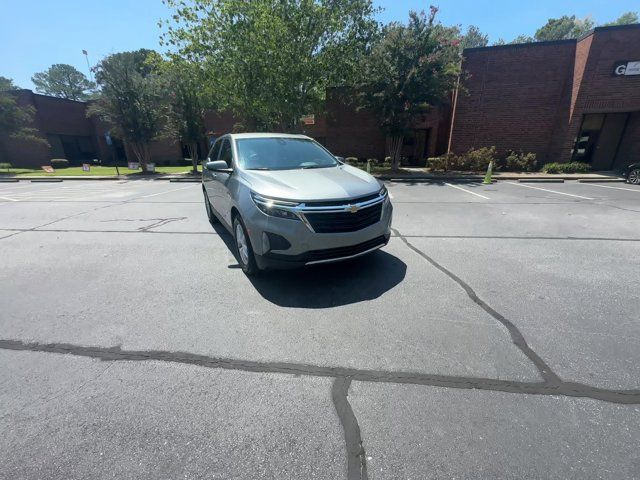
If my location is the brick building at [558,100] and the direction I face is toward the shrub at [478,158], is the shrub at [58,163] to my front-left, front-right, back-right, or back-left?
front-right

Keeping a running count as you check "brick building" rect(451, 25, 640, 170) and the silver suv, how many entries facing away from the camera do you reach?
0

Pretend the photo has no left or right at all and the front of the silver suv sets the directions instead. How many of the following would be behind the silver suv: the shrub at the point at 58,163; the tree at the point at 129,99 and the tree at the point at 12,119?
3

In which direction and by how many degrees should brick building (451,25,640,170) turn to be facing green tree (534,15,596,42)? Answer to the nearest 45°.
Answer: approximately 180°

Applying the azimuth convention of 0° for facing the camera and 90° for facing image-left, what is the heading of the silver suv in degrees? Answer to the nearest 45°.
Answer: approximately 315°

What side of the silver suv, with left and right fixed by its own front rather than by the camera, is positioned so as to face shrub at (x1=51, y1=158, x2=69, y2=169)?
back

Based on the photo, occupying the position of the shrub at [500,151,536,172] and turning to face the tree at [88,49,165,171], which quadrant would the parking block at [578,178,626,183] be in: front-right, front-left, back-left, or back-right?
back-left

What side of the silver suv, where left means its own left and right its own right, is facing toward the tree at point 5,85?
back

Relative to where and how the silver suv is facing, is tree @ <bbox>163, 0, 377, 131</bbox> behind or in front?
behind

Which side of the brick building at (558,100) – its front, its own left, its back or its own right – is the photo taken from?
front
